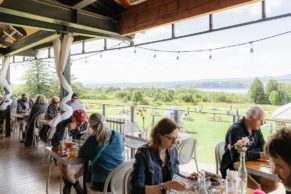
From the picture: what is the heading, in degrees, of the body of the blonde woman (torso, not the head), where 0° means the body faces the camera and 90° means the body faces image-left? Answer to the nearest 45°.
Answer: approximately 135°

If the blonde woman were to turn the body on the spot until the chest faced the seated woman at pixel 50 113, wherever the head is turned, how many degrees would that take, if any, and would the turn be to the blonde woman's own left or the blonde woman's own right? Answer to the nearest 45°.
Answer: approximately 45° to the blonde woman's own right

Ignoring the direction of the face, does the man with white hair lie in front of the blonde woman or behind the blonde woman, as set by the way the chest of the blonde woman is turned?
behind
